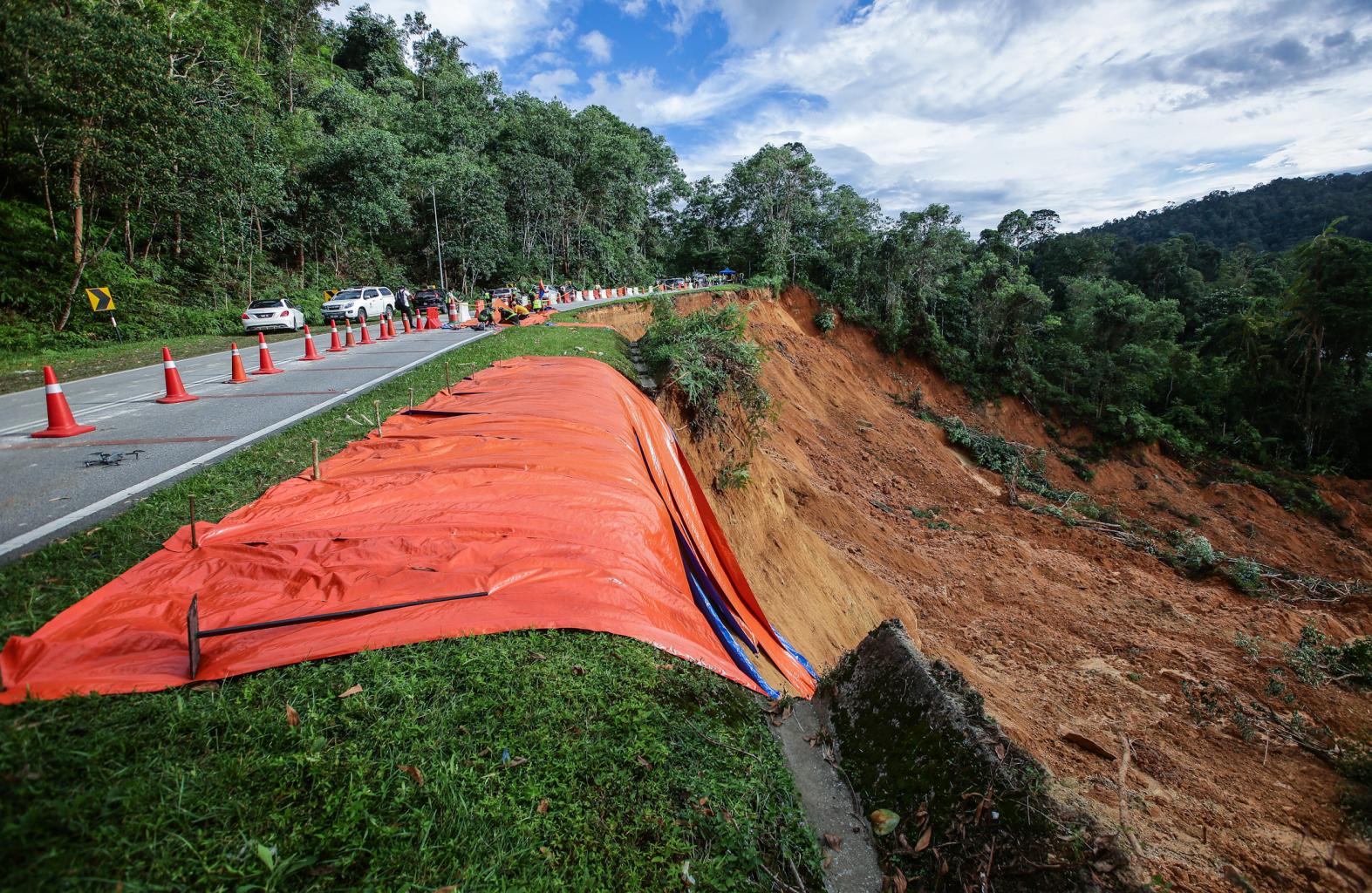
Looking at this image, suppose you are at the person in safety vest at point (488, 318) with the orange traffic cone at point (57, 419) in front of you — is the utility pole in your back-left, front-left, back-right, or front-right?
back-right

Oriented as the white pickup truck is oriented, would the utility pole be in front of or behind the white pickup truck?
behind

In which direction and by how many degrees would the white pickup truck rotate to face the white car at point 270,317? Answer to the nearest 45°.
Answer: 0° — it already faces it

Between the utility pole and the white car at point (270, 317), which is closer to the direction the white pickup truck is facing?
the white car

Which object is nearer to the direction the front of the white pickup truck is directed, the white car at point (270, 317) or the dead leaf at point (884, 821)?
the white car

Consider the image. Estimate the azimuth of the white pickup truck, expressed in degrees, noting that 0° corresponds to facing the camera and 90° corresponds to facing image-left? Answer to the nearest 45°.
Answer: approximately 45°

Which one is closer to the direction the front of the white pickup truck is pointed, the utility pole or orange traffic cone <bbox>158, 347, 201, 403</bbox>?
the orange traffic cone

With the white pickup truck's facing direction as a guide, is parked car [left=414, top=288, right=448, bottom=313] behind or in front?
behind

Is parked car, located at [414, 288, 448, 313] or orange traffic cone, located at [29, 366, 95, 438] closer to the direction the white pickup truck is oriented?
the orange traffic cone

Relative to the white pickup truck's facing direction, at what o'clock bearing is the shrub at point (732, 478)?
The shrub is roughly at 10 o'clock from the white pickup truck.

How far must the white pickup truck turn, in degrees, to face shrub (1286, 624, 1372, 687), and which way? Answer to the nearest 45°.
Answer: approximately 90° to its left
